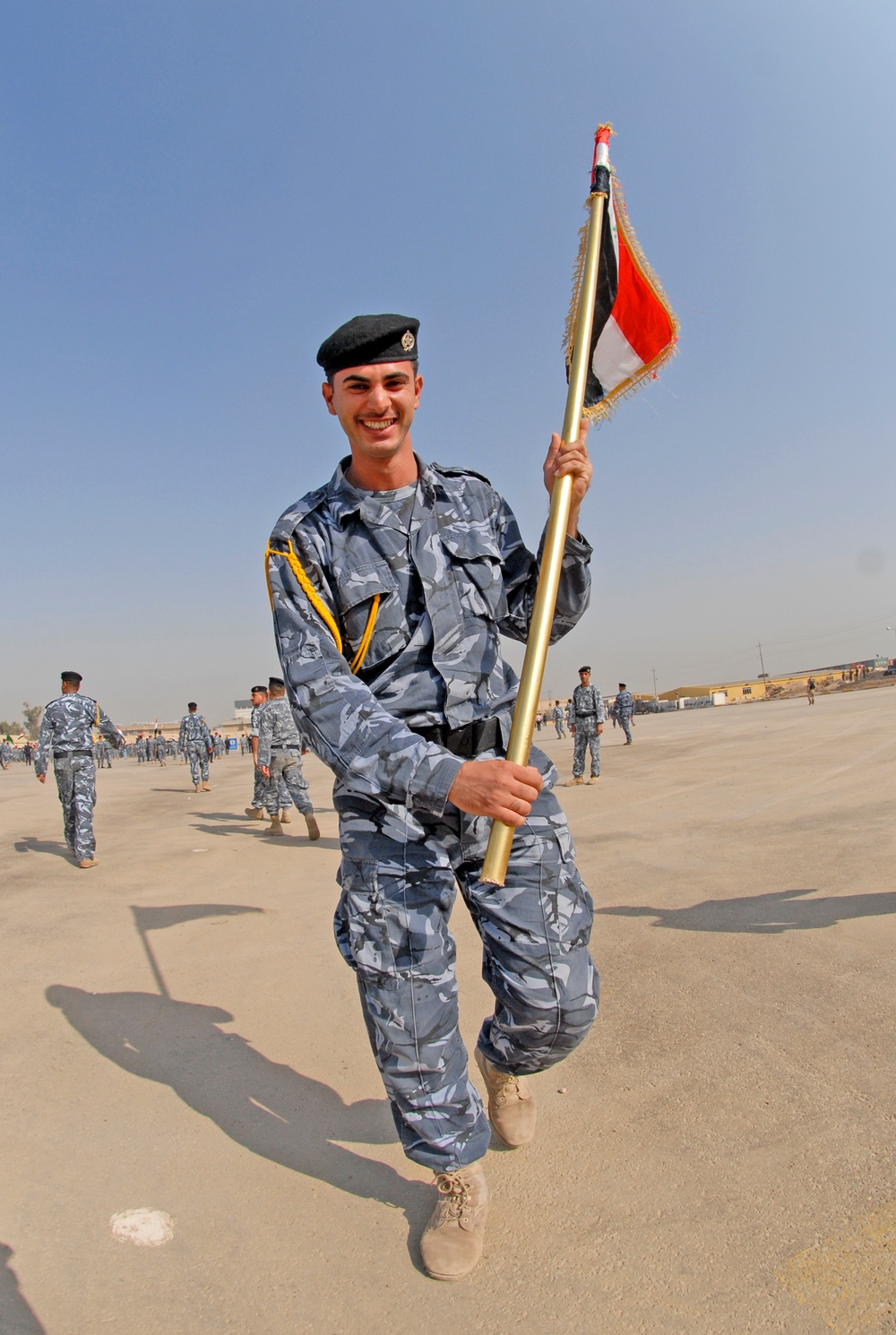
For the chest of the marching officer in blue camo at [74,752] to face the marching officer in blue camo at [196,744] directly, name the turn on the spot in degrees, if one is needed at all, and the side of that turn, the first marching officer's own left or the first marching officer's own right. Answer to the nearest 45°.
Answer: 0° — they already face them

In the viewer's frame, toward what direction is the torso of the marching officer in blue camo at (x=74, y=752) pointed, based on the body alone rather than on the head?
away from the camera

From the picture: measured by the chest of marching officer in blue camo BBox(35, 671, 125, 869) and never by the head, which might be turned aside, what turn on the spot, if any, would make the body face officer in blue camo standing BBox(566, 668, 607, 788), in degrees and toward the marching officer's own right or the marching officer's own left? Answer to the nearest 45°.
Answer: approximately 90° to the marching officer's own right

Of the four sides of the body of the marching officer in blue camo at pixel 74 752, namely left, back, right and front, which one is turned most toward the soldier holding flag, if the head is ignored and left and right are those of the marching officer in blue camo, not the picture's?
back

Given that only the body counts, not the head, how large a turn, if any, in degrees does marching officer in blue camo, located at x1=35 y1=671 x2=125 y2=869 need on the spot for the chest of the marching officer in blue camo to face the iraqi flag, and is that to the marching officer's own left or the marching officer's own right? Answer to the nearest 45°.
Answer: approximately 180°

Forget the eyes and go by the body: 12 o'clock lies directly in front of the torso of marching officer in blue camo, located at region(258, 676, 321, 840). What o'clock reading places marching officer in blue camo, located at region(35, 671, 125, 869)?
marching officer in blue camo, located at region(35, 671, 125, 869) is roughly at 10 o'clock from marching officer in blue camo, located at region(258, 676, 321, 840).

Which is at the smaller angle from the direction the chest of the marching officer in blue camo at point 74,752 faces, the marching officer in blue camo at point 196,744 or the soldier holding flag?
the marching officer in blue camo

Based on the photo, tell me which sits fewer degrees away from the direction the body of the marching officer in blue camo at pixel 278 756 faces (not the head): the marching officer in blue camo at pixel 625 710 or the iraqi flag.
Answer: the marching officer in blue camo

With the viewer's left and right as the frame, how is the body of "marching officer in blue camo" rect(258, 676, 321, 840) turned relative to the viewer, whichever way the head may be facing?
facing away from the viewer and to the left of the viewer

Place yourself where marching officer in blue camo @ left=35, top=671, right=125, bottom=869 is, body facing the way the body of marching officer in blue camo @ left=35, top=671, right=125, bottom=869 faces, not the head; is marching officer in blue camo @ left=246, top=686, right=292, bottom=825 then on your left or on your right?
on your right

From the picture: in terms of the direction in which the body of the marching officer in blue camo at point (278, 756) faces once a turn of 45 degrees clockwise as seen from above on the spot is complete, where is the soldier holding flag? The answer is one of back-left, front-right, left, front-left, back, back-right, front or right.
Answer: back
